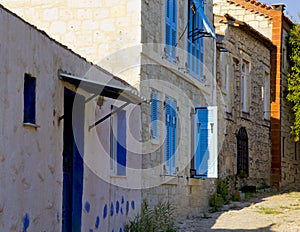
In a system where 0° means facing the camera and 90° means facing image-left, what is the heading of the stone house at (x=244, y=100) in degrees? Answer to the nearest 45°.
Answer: approximately 315°

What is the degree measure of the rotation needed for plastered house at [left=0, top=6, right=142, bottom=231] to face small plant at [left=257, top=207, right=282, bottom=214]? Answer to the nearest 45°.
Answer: approximately 90° to its left

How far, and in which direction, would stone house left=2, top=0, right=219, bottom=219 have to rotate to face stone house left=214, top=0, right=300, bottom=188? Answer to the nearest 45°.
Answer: approximately 90° to its left

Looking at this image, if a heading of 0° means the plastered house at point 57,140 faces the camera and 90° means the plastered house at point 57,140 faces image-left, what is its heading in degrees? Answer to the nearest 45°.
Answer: approximately 315°

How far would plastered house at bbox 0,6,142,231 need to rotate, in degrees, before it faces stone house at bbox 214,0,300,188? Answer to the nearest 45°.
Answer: approximately 90° to its left

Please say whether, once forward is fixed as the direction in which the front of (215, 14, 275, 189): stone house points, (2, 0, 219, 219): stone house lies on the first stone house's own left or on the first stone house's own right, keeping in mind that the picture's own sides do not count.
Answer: on the first stone house's own right

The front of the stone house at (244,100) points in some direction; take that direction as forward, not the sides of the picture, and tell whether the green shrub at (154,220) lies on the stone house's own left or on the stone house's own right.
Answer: on the stone house's own right

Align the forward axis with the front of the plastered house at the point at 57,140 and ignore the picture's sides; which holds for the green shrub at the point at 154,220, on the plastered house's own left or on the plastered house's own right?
on the plastered house's own left
